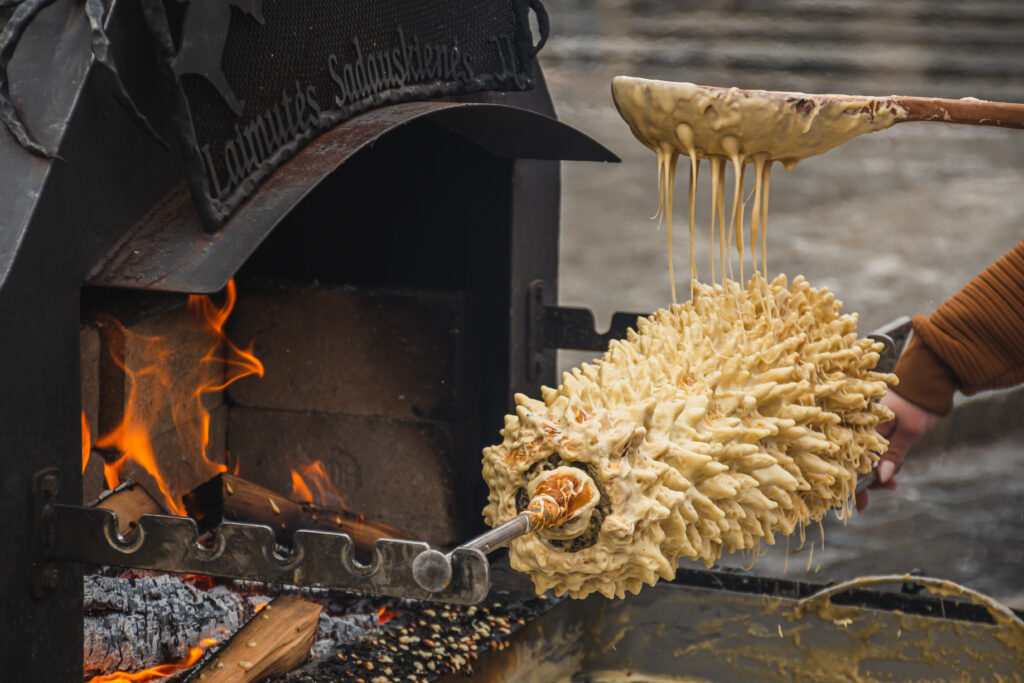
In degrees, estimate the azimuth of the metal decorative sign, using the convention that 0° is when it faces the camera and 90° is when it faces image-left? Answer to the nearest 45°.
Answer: approximately 315°

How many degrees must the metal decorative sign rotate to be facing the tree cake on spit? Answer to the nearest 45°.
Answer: approximately 45° to its left

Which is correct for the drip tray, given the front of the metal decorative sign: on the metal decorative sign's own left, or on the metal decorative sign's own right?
on the metal decorative sign's own left
